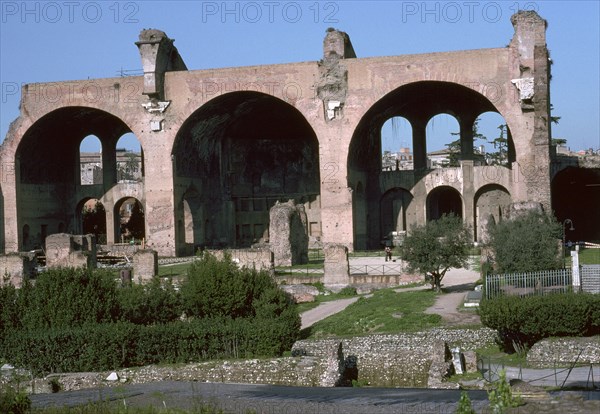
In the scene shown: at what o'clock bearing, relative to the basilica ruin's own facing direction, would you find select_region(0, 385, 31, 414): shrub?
The shrub is roughly at 12 o'clock from the basilica ruin.

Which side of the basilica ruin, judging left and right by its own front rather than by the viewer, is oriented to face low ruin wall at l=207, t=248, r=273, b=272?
front

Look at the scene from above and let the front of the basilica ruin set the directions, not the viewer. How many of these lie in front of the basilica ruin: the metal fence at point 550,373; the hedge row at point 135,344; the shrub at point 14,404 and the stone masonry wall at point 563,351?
4

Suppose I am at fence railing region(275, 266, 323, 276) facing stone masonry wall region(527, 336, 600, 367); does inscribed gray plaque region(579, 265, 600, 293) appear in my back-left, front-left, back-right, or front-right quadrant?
front-left

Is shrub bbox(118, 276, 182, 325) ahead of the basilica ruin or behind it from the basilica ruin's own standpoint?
ahead

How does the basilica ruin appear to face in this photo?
toward the camera

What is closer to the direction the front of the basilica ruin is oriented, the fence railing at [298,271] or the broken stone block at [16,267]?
the fence railing

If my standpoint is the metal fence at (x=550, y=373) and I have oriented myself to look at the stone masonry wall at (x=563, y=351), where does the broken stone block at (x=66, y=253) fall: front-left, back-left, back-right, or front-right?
front-left

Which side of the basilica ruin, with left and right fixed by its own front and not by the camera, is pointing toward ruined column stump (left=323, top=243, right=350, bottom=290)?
front

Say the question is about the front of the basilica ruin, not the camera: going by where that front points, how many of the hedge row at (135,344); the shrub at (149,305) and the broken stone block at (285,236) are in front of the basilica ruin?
3

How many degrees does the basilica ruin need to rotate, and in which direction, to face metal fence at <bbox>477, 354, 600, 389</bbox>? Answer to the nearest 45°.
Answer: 0° — it already faces it

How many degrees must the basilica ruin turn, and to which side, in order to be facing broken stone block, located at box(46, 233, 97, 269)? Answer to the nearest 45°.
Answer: approximately 45° to its right

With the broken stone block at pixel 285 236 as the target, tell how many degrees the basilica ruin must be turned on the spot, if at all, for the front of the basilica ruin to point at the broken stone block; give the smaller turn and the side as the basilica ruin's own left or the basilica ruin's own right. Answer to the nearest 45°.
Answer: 0° — it already faces it

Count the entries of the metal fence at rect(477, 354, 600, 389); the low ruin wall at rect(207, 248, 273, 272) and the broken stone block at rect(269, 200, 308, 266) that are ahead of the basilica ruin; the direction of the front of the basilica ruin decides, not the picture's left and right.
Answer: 3
